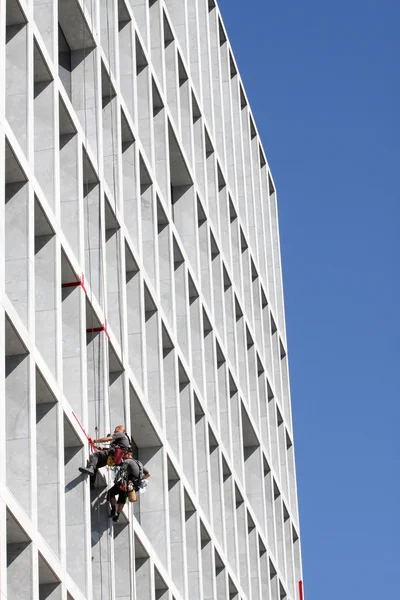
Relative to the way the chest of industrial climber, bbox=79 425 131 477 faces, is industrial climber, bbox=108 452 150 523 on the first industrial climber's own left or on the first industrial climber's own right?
on the first industrial climber's own right

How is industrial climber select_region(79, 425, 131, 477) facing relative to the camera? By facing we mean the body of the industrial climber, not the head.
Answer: to the viewer's left
